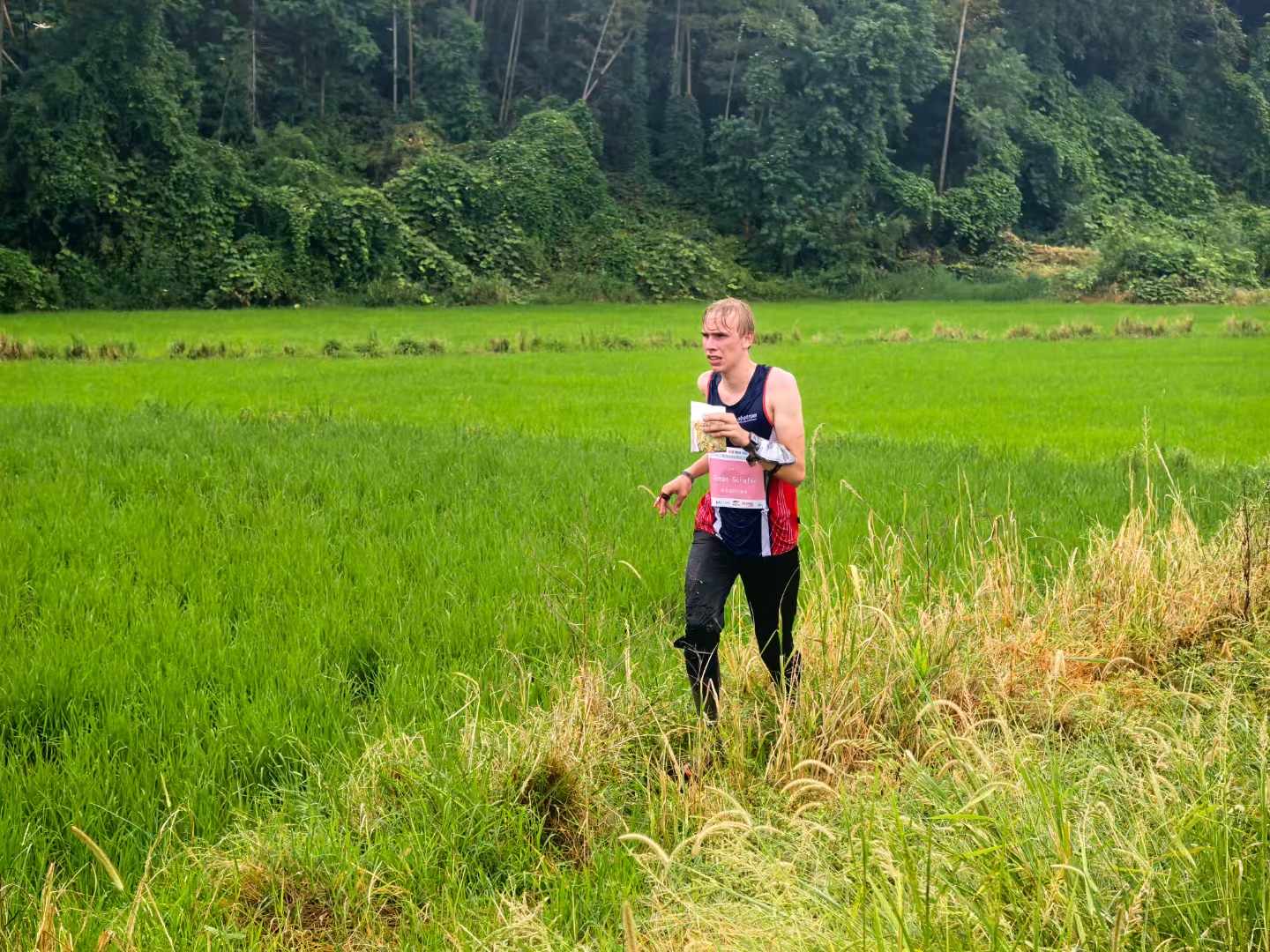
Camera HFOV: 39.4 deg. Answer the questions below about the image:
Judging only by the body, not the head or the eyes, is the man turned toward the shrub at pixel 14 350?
no

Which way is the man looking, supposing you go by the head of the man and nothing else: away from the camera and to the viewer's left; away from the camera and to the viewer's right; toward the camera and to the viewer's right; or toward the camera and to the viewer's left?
toward the camera and to the viewer's left

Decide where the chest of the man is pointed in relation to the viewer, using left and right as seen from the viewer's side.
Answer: facing the viewer and to the left of the viewer

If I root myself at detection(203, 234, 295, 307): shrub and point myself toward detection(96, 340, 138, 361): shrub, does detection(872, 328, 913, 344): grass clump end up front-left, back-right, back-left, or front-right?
front-left

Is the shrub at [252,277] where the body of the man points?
no

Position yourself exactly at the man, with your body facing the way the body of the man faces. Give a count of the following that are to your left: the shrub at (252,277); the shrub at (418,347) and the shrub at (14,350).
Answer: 0

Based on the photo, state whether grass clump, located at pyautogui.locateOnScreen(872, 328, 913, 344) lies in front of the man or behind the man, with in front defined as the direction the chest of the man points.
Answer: behind

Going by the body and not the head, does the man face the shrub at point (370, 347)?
no

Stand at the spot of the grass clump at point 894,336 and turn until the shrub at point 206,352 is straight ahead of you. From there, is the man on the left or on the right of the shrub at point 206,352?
left

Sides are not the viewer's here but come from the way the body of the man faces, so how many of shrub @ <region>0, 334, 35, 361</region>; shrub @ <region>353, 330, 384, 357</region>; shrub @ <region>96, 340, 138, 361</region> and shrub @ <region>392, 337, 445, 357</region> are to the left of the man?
0
